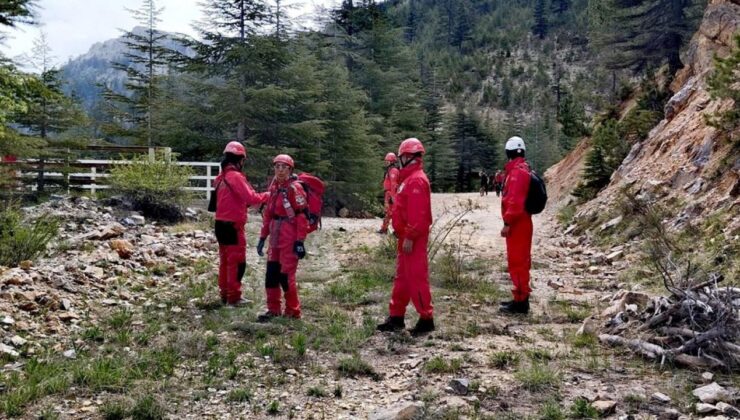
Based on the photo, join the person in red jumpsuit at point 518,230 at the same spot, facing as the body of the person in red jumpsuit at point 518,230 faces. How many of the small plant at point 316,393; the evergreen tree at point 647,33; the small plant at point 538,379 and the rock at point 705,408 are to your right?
1

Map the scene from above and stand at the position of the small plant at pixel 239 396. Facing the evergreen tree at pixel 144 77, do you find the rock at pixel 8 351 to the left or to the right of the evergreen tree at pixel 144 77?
left

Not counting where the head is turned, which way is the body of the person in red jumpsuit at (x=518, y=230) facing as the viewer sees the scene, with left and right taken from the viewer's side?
facing to the left of the viewer

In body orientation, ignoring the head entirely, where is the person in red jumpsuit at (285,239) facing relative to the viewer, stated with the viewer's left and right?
facing the viewer and to the left of the viewer

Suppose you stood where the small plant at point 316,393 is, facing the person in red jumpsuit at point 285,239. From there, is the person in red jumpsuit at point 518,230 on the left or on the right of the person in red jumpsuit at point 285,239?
right

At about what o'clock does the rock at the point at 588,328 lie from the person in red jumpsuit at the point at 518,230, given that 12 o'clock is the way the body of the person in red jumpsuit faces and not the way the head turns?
The rock is roughly at 8 o'clock from the person in red jumpsuit.

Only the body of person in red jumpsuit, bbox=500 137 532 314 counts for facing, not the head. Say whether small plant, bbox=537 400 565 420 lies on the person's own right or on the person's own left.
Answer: on the person's own left

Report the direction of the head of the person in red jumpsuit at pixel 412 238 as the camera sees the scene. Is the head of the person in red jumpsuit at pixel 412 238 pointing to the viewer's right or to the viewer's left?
to the viewer's left

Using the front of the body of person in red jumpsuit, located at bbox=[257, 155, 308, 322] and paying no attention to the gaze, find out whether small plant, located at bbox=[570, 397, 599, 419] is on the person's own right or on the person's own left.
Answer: on the person's own left

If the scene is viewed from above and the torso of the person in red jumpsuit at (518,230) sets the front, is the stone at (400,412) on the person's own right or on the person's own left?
on the person's own left

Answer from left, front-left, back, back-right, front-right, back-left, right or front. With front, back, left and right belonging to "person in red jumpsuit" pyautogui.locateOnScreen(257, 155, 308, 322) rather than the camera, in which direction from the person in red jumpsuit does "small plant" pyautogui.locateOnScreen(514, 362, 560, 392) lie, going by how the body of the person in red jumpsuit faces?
left
